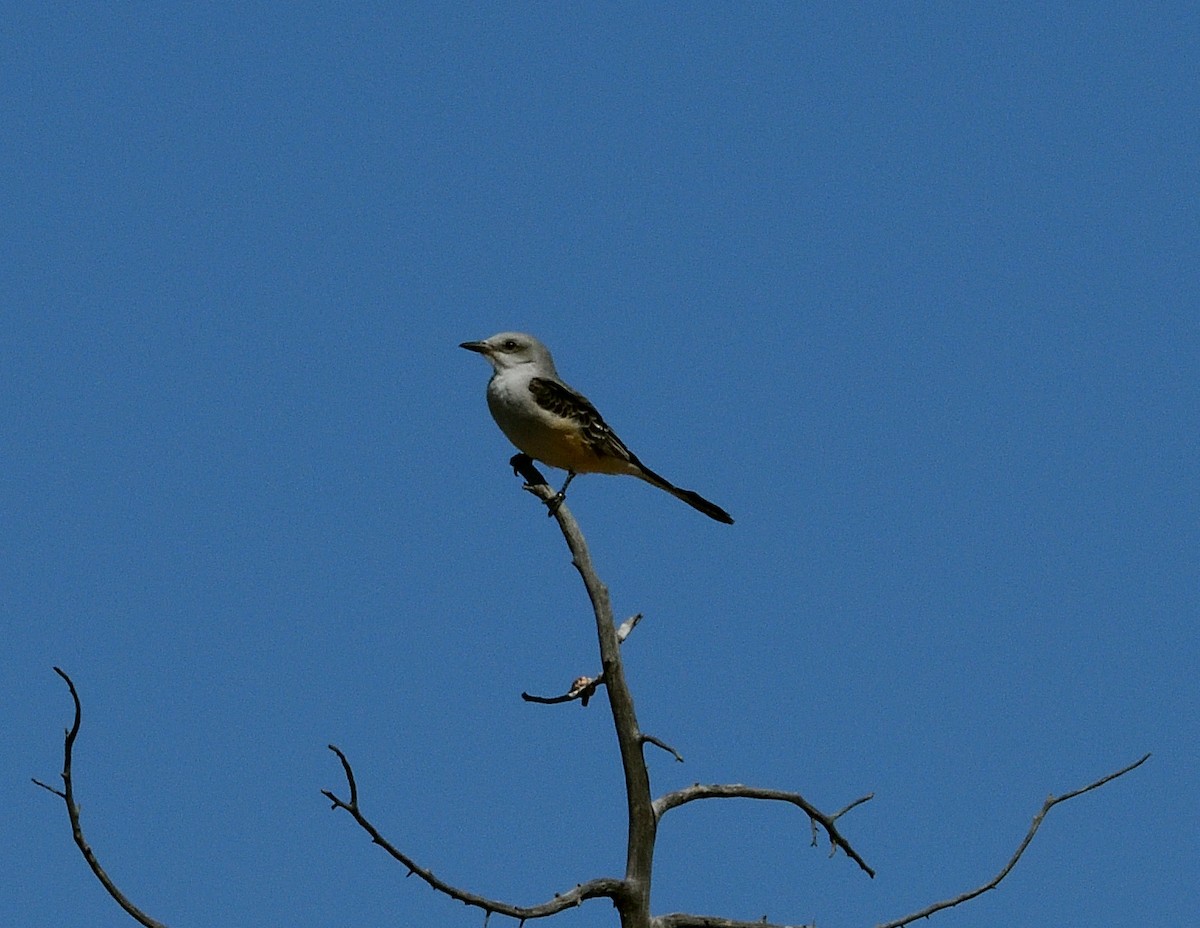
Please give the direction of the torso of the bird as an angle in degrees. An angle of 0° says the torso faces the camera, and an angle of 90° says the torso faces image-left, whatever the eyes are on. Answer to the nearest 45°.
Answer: approximately 90°
